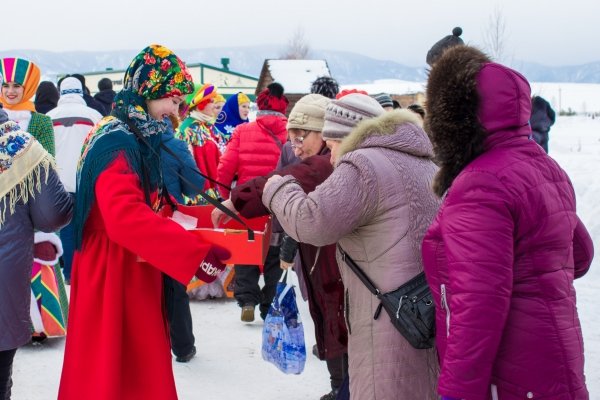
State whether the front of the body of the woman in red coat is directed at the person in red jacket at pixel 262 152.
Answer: no

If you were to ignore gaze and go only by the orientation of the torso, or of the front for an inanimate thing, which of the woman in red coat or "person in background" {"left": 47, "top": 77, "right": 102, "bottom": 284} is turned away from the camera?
the person in background

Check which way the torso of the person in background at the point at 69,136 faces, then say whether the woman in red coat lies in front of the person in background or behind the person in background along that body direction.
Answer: behind

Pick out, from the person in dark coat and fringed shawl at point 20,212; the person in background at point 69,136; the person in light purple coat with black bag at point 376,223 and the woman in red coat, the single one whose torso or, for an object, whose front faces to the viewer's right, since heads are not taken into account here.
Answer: the woman in red coat

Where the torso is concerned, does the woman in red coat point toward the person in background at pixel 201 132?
no

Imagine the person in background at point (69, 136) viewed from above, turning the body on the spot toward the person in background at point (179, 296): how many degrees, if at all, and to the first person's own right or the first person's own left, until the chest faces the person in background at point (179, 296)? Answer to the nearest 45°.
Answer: approximately 180°

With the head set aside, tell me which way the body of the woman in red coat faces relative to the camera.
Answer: to the viewer's right

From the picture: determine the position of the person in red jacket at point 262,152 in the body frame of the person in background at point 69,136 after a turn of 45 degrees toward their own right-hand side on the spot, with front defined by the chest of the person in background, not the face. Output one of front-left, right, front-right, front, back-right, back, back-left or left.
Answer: right

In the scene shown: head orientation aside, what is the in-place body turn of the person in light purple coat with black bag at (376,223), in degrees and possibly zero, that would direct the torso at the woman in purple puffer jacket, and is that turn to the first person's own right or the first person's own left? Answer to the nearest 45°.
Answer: approximately 180°

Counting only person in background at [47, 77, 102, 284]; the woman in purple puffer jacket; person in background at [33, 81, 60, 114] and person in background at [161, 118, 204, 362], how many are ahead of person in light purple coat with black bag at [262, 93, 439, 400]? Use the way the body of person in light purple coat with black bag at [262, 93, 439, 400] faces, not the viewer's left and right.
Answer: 3

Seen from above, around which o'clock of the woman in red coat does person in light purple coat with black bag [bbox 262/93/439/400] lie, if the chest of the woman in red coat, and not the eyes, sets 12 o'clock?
The person in light purple coat with black bag is roughly at 1 o'clock from the woman in red coat.

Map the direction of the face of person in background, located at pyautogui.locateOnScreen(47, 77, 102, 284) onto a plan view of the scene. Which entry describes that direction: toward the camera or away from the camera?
away from the camera

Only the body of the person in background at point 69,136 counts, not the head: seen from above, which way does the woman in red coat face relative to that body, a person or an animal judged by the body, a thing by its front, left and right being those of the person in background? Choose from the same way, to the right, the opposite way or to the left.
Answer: to the right

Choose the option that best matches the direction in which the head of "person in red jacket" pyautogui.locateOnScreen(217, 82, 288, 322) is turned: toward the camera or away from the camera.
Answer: away from the camera
